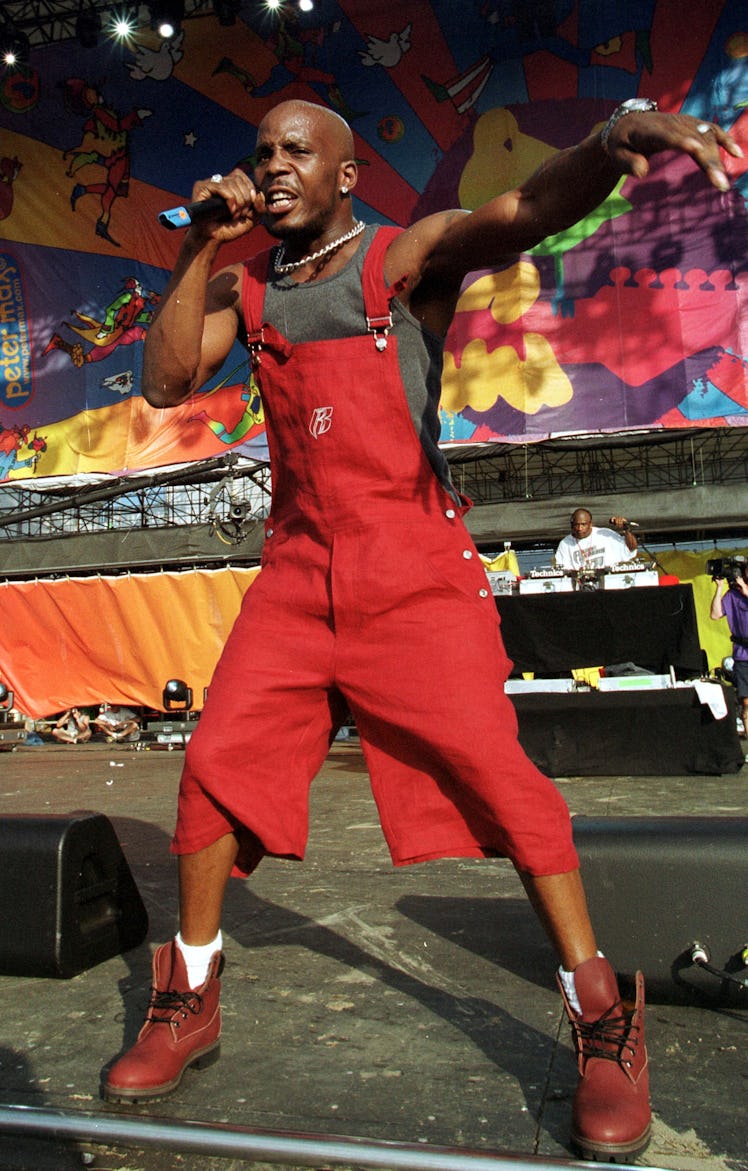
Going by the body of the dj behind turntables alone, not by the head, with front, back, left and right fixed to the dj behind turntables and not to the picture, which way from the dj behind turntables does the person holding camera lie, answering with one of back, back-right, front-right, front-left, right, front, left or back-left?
back-left

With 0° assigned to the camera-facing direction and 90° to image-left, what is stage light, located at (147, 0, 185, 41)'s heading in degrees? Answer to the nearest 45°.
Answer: approximately 0°

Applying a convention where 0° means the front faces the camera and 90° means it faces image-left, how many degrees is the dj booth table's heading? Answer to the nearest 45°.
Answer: approximately 0°
